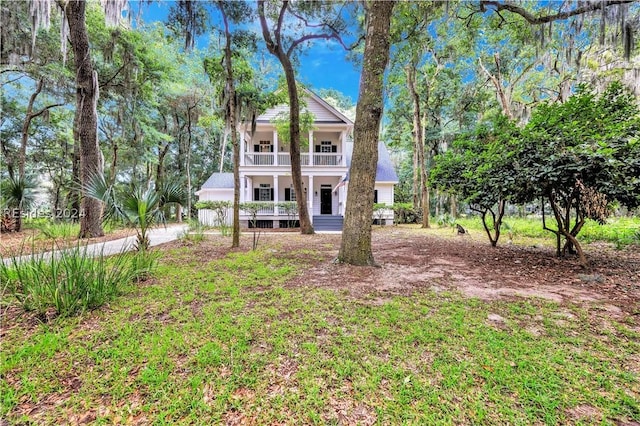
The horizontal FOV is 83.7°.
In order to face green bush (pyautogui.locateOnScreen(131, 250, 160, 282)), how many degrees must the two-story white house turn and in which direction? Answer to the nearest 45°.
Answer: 0° — it already faces it

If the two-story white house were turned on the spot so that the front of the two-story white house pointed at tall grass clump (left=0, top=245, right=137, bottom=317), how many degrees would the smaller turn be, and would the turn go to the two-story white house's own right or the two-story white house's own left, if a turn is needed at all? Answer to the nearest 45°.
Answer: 0° — it already faces it

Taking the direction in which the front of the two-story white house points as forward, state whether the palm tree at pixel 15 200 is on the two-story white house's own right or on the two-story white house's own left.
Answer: on the two-story white house's own right

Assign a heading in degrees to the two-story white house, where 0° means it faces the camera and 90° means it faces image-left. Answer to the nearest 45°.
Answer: approximately 0°

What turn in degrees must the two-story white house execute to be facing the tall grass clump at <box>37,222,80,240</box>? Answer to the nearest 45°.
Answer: approximately 45° to its right

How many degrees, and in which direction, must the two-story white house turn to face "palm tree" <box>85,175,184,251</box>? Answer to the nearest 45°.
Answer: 0° — it already faces it
